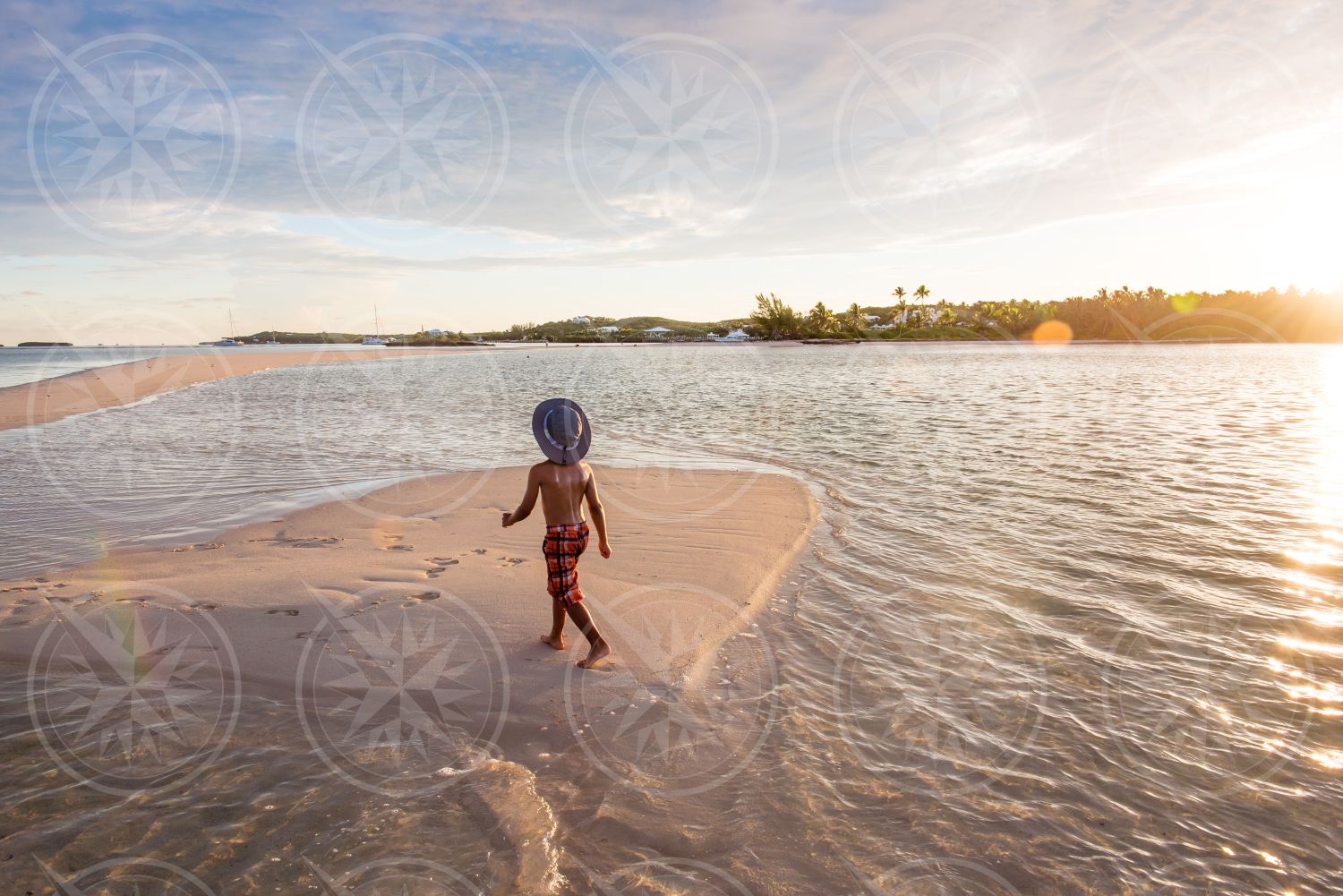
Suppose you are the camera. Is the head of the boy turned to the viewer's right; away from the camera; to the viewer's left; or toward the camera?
away from the camera

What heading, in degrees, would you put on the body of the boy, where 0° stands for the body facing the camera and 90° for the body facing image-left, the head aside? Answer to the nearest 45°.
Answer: approximately 135°
